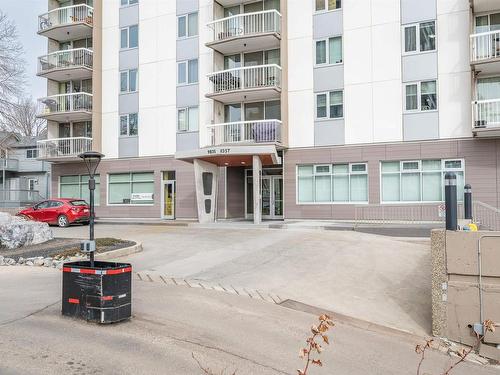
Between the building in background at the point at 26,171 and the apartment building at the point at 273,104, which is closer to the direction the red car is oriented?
the building in background

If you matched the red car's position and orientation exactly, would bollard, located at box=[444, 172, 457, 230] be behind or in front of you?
behind

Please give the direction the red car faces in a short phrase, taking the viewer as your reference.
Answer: facing away from the viewer and to the left of the viewer

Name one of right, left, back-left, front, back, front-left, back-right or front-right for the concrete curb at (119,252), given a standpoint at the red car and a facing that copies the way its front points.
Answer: back-left

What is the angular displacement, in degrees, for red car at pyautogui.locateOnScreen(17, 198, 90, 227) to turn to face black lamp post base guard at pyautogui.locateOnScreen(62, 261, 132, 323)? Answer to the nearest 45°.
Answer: approximately 135° to its left

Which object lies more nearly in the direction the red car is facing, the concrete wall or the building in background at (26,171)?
the building in background

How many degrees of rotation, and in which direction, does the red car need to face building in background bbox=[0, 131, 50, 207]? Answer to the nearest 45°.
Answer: approximately 45° to its right

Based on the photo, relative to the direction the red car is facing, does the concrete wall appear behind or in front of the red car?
behind
